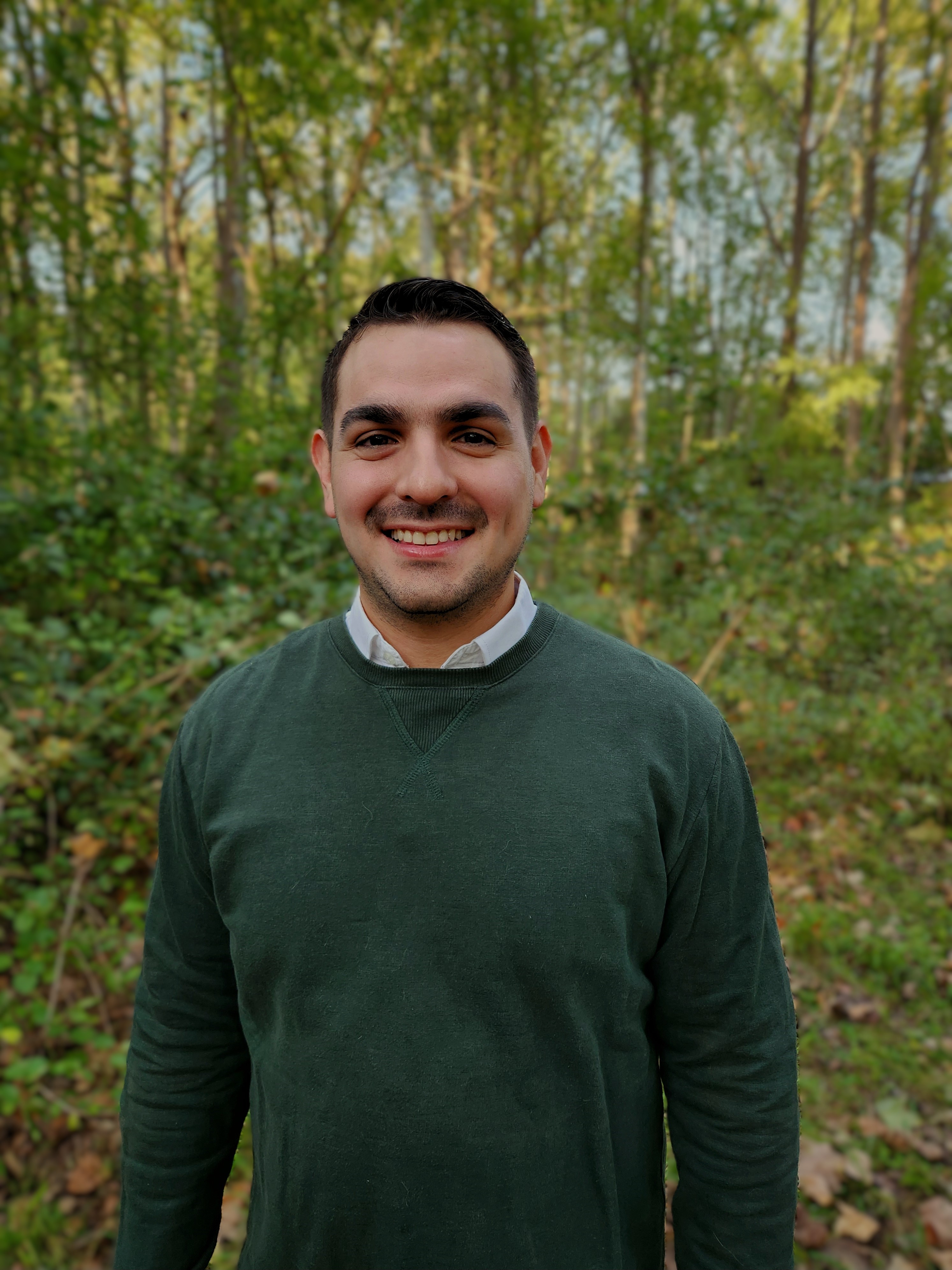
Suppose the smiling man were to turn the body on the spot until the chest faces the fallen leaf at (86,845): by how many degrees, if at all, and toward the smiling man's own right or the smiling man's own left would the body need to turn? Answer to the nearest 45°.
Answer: approximately 135° to the smiling man's own right

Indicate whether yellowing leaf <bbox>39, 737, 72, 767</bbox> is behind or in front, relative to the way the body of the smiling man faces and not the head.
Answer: behind

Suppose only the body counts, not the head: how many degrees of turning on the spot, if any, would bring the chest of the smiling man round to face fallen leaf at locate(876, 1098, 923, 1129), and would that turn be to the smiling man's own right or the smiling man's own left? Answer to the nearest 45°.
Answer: approximately 135° to the smiling man's own left

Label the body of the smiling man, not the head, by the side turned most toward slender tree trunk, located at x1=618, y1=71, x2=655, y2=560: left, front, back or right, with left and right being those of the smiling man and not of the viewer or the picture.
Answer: back

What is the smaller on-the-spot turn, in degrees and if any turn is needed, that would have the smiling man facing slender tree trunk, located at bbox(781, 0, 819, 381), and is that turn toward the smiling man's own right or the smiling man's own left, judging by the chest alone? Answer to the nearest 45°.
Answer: approximately 135° to the smiling man's own left

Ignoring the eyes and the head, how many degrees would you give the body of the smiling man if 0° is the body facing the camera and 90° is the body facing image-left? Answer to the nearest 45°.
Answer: approximately 0°

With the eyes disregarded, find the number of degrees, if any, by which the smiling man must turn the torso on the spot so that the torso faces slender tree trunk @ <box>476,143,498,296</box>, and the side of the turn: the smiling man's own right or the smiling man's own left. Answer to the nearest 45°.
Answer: approximately 180°
